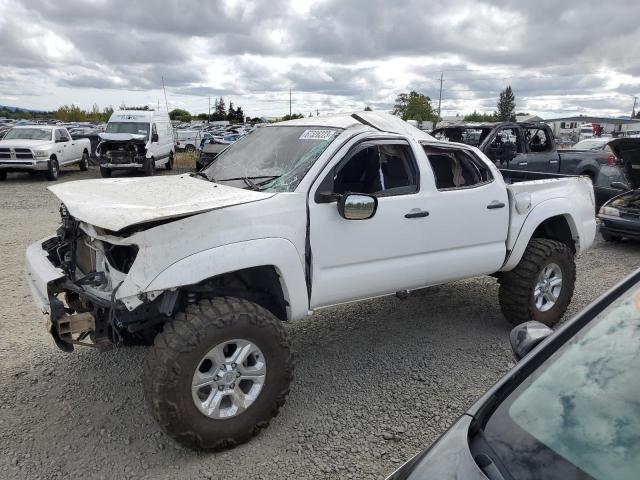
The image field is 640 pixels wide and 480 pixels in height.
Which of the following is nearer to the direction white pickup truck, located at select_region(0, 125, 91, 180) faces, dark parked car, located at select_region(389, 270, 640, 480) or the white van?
the dark parked car

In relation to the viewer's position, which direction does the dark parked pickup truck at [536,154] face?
facing away from the viewer and to the left of the viewer

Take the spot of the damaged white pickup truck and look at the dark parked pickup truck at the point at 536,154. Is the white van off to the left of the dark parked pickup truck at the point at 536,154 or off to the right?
left

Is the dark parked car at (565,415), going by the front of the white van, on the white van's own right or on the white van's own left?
on the white van's own left

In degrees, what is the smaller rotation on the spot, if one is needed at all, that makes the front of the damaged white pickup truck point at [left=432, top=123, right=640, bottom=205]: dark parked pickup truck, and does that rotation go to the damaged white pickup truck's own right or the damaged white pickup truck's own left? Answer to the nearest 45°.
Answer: approximately 180°

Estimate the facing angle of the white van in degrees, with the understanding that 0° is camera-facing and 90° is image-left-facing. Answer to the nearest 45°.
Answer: approximately 45°

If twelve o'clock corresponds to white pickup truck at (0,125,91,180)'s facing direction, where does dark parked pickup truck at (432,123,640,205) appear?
The dark parked pickup truck is roughly at 9 o'clock from the white pickup truck.

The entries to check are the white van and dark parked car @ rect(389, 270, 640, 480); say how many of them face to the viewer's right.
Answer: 0

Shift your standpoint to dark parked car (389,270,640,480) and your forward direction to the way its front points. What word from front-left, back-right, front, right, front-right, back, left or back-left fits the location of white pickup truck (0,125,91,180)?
right

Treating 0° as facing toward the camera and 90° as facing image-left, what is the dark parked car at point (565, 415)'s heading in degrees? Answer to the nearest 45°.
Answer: approximately 45°

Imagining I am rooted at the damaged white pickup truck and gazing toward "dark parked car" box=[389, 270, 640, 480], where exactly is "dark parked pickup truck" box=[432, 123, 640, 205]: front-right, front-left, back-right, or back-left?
back-left

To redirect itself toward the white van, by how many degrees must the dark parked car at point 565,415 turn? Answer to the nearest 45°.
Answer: approximately 90° to its right
